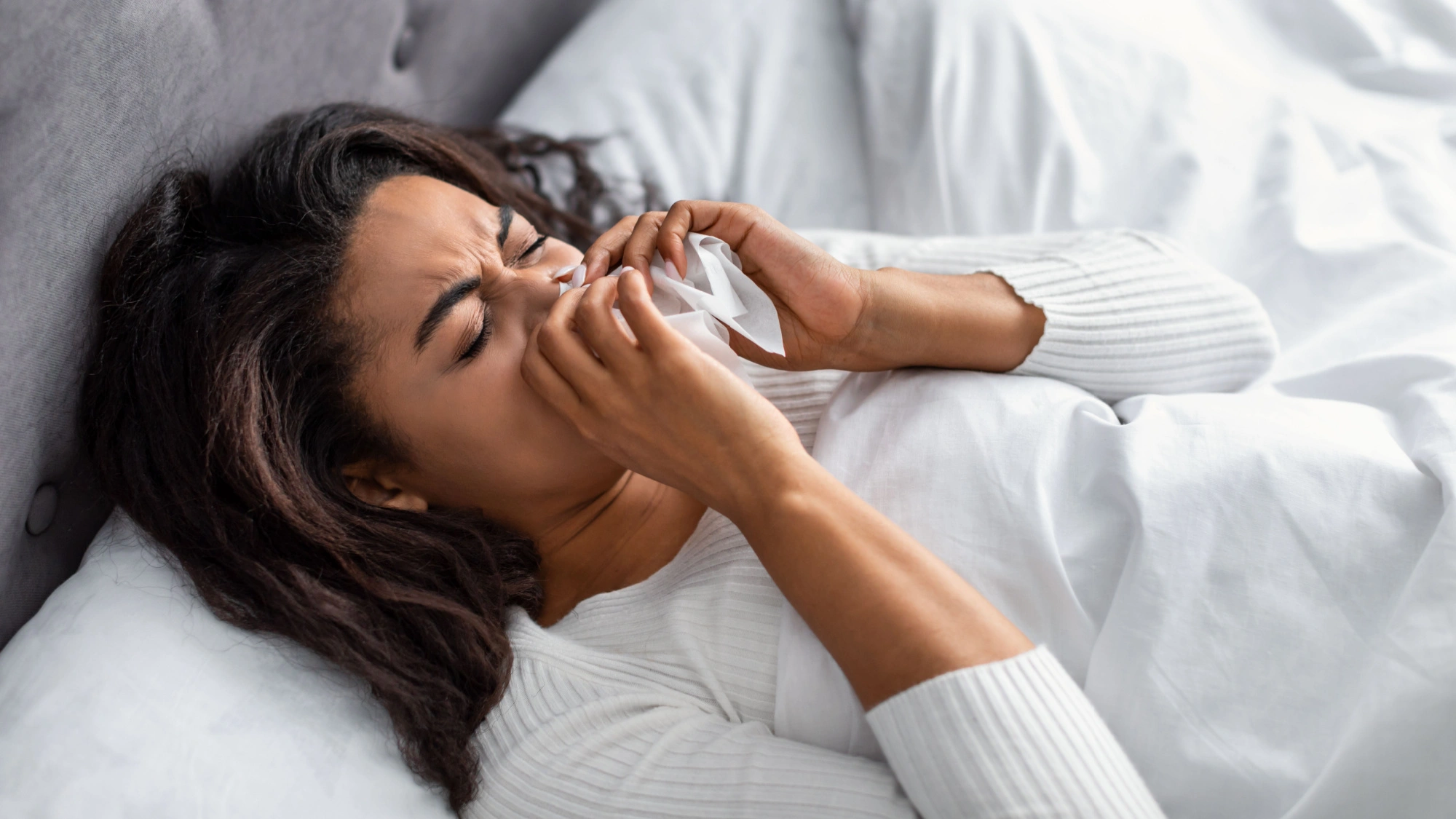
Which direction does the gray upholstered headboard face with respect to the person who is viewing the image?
facing the viewer and to the right of the viewer
